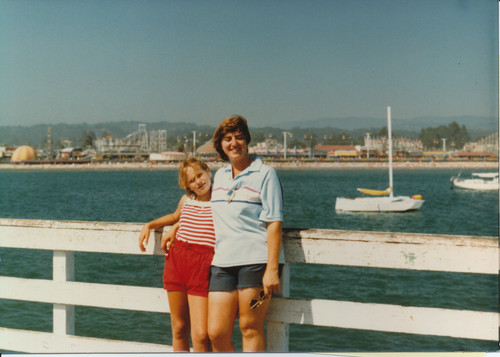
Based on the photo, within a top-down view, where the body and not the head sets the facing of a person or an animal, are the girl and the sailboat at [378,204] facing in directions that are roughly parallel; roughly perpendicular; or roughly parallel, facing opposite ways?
roughly perpendicular

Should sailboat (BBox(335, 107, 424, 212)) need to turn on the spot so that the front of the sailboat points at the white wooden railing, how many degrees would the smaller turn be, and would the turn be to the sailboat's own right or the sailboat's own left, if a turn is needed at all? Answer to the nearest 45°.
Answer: approximately 90° to the sailboat's own right

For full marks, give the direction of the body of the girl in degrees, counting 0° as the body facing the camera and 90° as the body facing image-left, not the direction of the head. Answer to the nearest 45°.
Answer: approximately 0°

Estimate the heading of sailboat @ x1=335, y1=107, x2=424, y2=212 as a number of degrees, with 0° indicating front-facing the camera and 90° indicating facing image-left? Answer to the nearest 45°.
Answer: approximately 270°

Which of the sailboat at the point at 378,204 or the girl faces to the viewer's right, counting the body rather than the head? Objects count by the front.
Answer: the sailboat

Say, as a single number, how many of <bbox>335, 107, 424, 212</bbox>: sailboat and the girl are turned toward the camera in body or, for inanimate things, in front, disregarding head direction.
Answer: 1

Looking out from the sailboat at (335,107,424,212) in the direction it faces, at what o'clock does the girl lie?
The girl is roughly at 3 o'clock from the sailboat.

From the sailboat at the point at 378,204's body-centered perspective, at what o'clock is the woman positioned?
The woman is roughly at 3 o'clock from the sailboat.

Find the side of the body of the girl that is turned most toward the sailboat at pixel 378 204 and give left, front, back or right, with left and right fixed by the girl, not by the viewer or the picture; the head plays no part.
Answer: back
